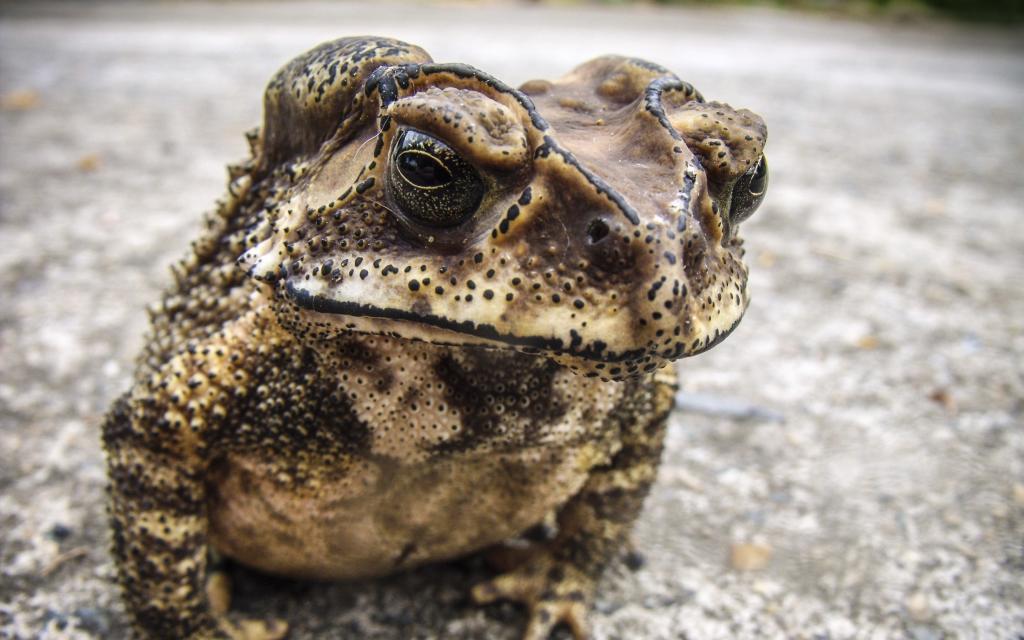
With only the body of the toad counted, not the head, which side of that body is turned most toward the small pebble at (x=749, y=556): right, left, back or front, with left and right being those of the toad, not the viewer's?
left

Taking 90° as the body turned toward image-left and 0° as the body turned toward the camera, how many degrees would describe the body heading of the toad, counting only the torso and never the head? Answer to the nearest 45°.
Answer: approximately 315°
